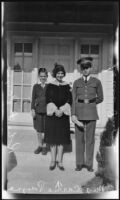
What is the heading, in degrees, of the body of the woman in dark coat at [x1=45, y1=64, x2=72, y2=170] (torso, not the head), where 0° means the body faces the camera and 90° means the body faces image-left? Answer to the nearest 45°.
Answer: approximately 0°

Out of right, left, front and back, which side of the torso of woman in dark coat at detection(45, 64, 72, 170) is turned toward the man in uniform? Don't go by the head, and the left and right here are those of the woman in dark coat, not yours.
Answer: left

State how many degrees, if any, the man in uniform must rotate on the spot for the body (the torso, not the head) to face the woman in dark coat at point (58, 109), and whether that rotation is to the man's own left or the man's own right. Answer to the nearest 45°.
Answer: approximately 90° to the man's own right
